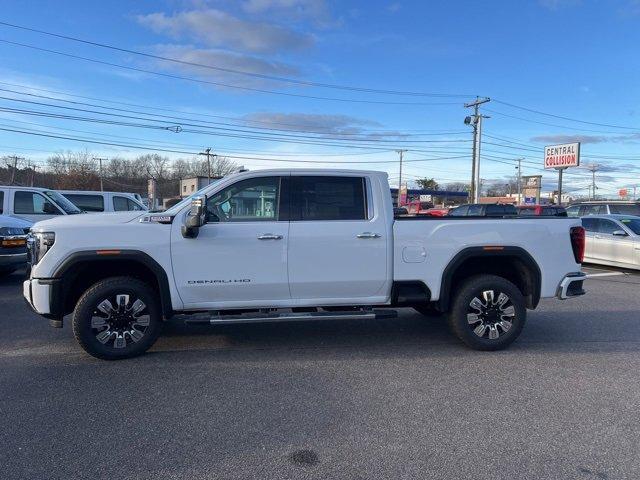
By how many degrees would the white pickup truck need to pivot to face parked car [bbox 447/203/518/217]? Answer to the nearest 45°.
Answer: approximately 135° to its right

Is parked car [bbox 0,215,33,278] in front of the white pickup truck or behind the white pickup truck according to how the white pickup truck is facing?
in front

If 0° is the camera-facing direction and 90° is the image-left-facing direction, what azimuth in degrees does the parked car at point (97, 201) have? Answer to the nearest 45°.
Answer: approximately 270°

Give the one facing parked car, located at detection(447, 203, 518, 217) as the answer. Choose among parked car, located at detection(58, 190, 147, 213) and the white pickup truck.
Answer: parked car, located at detection(58, 190, 147, 213)

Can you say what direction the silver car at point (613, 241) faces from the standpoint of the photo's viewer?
facing the viewer and to the right of the viewer

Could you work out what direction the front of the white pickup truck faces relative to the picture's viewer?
facing to the left of the viewer

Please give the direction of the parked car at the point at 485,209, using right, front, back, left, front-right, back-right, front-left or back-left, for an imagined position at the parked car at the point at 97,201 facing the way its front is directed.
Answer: front

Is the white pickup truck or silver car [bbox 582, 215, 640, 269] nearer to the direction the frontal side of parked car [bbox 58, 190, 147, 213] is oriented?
the silver car
